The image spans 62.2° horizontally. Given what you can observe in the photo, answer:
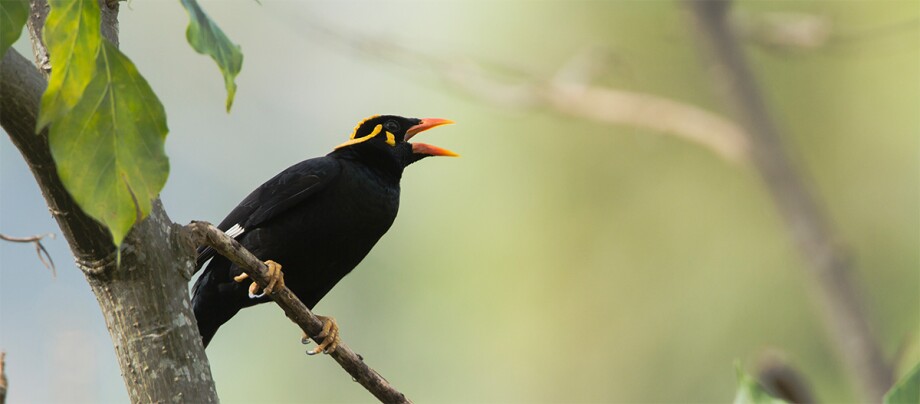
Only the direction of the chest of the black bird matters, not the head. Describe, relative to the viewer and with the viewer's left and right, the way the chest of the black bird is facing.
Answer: facing to the right of the viewer

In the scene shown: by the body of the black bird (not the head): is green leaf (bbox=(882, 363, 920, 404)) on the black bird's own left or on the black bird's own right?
on the black bird's own right

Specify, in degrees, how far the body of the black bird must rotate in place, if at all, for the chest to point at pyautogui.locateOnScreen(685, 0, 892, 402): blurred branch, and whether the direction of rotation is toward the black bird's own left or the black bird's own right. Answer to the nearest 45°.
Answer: approximately 45° to the black bird's own left

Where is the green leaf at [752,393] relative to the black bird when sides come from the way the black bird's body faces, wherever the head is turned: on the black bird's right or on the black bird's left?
on the black bird's right

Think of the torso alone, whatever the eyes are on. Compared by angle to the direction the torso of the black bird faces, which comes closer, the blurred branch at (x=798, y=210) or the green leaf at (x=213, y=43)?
the blurred branch
